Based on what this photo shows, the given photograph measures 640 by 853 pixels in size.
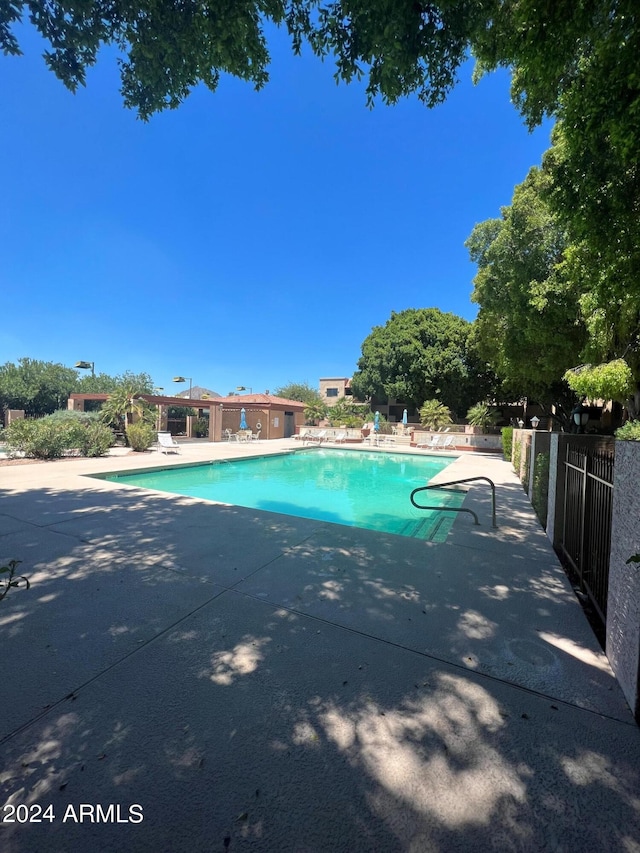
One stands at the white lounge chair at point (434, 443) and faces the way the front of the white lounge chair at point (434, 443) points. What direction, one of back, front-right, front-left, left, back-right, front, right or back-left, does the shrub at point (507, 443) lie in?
back-left

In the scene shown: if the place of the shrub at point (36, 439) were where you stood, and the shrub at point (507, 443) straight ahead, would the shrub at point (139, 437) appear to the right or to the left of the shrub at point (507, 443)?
left

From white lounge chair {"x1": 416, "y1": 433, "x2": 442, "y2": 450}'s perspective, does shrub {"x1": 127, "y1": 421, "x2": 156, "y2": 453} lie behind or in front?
in front

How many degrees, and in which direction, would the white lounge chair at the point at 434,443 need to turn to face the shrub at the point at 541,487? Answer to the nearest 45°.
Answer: approximately 90° to its left
